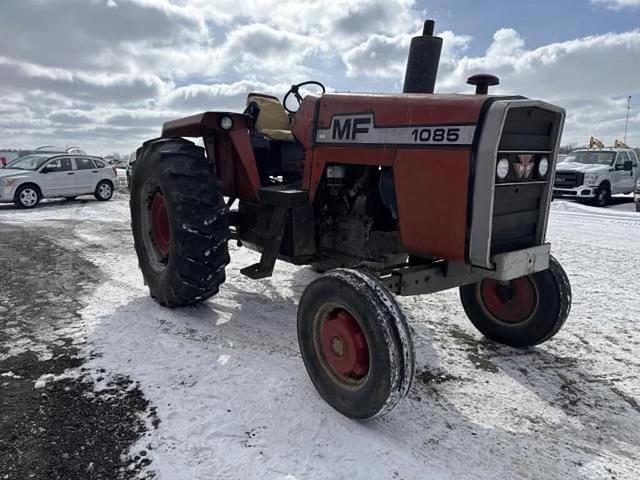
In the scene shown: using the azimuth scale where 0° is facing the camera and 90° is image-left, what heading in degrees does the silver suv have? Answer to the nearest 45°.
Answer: approximately 45°

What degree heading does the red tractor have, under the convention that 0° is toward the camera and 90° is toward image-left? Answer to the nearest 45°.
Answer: approximately 315°

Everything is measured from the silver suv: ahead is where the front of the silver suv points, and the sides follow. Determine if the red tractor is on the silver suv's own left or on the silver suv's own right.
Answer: on the silver suv's own left

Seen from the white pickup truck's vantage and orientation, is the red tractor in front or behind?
in front

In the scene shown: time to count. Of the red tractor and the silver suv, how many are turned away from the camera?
0

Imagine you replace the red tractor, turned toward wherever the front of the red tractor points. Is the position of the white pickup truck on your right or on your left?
on your left

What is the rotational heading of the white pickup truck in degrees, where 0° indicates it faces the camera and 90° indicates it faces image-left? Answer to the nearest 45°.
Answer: approximately 45°

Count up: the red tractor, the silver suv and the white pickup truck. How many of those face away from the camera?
0

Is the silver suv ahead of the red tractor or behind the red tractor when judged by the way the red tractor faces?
behind

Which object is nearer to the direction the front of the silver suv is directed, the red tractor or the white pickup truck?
the red tractor

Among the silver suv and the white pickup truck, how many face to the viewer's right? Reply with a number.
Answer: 0

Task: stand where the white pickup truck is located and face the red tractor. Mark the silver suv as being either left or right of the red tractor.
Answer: right

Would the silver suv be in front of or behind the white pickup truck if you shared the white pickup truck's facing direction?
in front
